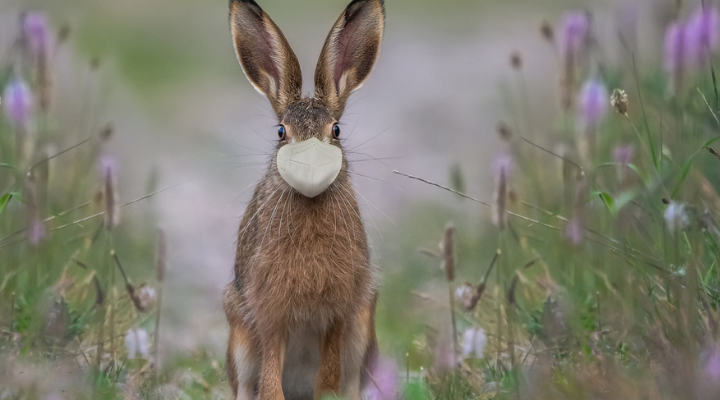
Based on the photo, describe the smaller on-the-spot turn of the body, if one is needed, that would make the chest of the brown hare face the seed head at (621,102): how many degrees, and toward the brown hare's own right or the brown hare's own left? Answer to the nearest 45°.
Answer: approximately 90° to the brown hare's own left

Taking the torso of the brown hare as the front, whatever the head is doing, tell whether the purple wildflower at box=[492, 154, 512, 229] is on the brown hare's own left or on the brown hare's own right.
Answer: on the brown hare's own left

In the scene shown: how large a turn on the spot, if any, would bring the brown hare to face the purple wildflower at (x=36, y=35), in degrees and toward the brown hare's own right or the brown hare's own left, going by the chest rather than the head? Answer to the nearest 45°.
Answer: approximately 135° to the brown hare's own right

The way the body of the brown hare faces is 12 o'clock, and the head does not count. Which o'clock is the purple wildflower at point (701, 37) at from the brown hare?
The purple wildflower is roughly at 9 o'clock from the brown hare.

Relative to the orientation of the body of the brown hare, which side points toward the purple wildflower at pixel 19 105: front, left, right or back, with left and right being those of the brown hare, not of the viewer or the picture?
right

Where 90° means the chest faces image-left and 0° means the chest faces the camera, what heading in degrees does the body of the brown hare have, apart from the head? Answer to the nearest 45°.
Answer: approximately 0°

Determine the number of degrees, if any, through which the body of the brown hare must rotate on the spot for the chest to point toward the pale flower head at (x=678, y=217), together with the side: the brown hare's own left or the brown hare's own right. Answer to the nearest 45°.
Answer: approximately 90° to the brown hare's own left
